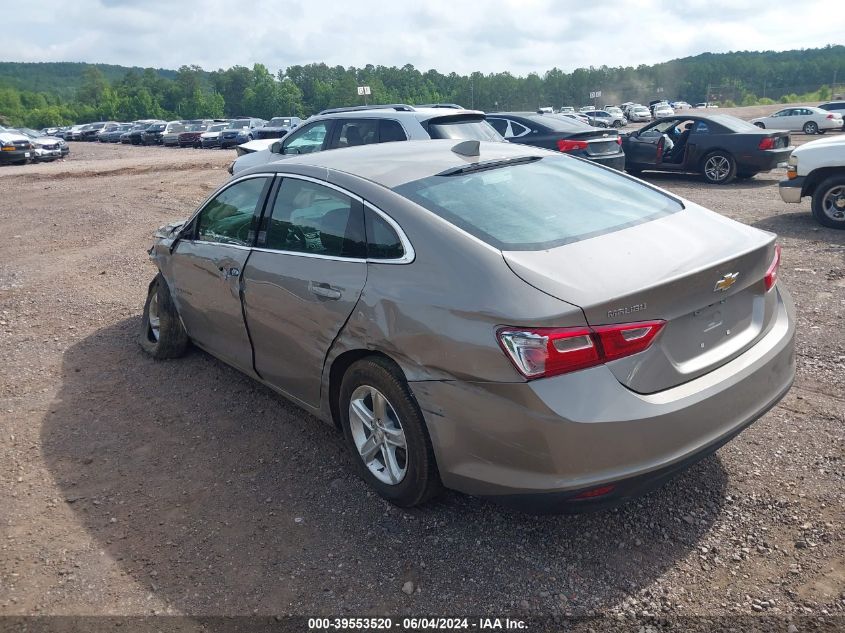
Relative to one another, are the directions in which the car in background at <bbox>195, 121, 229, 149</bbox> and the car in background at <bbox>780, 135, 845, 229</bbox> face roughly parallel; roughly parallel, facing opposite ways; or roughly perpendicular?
roughly perpendicular

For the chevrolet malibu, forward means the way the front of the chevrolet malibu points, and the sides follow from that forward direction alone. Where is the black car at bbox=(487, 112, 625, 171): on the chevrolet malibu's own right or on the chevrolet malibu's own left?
on the chevrolet malibu's own right

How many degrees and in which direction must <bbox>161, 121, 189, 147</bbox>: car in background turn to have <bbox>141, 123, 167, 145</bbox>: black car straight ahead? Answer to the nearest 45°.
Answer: approximately 135° to its right

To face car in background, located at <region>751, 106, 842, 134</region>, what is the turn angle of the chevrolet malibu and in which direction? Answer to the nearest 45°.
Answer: approximately 90° to its right

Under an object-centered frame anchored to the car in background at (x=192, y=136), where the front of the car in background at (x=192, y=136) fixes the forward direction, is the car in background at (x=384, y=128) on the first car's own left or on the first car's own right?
on the first car's own left
